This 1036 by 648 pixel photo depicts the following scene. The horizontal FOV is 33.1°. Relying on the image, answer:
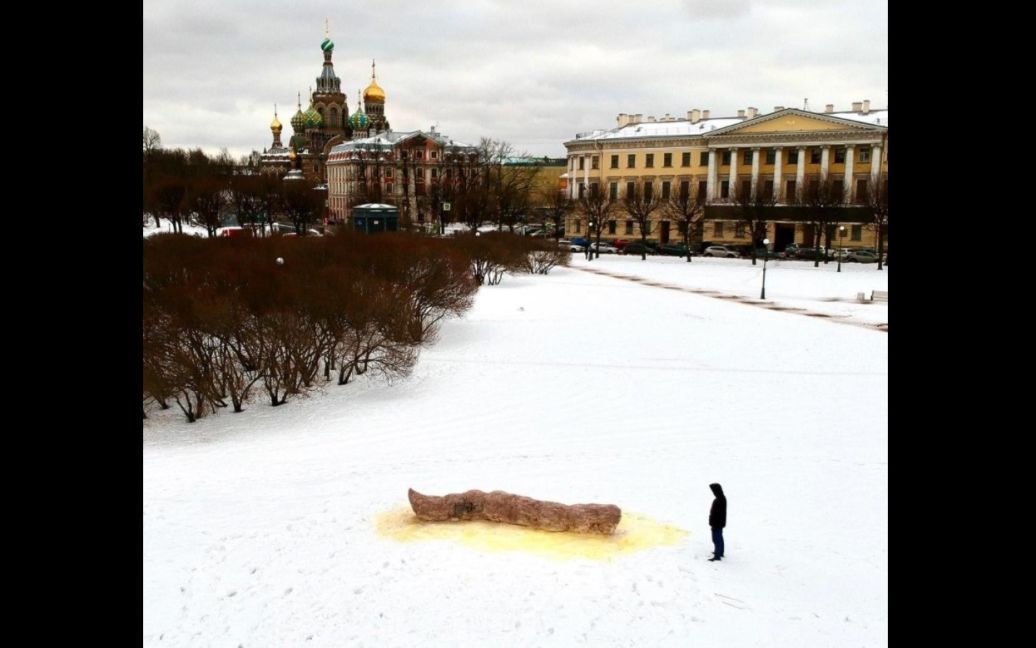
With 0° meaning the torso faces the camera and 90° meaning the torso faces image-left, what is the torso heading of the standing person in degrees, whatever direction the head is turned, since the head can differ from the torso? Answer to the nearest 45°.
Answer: approximately 90°
